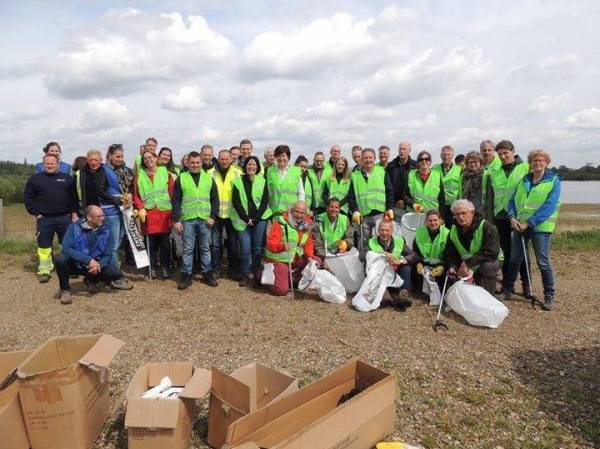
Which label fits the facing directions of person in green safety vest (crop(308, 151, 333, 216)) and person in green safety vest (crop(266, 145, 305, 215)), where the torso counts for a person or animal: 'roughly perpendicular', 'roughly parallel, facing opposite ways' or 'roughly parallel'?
roughly parallel

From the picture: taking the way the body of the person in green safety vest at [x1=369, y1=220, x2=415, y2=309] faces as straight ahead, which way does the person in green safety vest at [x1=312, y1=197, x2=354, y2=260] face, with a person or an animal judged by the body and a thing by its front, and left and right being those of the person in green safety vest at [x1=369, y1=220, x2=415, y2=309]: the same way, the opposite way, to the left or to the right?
the same way

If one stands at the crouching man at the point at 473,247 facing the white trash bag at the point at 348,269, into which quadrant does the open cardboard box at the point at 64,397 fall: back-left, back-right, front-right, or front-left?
front-left

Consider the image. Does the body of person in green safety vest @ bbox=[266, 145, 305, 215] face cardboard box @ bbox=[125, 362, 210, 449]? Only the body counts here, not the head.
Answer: yes

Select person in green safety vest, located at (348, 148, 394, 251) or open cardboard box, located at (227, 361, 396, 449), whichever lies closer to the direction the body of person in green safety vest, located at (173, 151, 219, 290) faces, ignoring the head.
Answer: the open cardboard box

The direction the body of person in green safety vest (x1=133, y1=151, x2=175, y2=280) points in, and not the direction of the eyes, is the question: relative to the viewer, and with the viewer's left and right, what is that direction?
facing the viewer

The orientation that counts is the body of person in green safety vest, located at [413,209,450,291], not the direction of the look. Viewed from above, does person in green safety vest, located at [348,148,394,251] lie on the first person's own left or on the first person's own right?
on the first person's own right

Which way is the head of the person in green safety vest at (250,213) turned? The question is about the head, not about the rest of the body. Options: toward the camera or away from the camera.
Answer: toward the camera

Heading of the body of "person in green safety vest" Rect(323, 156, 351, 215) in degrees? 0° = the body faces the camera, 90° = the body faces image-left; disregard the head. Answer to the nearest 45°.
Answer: approximately 0°

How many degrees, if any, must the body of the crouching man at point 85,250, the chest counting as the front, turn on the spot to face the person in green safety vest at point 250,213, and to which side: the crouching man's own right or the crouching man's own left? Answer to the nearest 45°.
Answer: approximately 45° to the crouching man's own left

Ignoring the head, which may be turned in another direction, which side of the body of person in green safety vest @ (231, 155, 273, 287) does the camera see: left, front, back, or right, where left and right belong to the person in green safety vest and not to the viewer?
front

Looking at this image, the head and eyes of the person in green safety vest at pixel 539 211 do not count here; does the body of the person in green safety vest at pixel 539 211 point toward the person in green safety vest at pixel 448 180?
no

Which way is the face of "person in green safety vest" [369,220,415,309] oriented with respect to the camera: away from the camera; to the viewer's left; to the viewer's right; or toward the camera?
toward the camera

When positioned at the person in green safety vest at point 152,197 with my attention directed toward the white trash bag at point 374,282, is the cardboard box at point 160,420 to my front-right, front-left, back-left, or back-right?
front-right

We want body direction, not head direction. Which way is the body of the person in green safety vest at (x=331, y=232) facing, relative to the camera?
toward the camera

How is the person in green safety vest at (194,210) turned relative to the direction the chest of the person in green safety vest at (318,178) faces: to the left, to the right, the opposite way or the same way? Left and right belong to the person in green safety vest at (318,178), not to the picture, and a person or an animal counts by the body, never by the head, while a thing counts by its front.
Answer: the same way

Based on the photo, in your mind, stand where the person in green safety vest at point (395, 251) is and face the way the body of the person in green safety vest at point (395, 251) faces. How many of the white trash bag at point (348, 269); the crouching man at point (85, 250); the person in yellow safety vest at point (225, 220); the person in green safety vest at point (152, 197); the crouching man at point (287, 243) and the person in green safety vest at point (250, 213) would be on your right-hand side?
6
